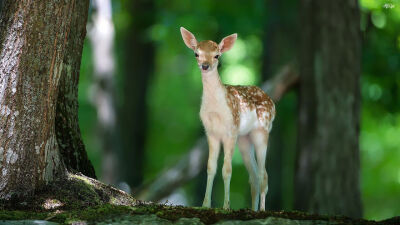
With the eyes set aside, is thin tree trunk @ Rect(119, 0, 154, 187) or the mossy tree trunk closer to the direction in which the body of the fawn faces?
the mossy tree trunk

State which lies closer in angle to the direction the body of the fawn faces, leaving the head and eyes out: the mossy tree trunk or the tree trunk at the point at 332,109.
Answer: the mossy tree trunk

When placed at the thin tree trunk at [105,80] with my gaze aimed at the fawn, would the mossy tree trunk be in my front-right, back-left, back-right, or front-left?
front-right

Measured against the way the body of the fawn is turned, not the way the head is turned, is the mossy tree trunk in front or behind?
in front

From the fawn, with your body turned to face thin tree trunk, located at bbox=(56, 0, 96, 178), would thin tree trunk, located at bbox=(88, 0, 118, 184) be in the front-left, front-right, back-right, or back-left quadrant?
front-right

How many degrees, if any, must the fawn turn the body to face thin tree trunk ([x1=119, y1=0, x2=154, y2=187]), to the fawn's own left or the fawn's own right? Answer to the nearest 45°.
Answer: approximately 135° to the fawn's own right

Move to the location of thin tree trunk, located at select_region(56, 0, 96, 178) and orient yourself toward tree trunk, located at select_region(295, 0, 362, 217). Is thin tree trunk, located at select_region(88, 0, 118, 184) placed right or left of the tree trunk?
left

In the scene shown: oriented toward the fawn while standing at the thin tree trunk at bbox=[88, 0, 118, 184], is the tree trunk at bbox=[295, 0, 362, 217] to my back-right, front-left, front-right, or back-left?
front-left

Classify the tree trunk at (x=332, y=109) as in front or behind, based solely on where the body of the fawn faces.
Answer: behind

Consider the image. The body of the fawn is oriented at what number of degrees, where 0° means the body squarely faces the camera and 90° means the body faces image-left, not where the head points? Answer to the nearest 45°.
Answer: approximately 45°

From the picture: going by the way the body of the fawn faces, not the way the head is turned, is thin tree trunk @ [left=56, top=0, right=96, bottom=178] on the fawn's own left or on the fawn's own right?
on the fawn's own right
